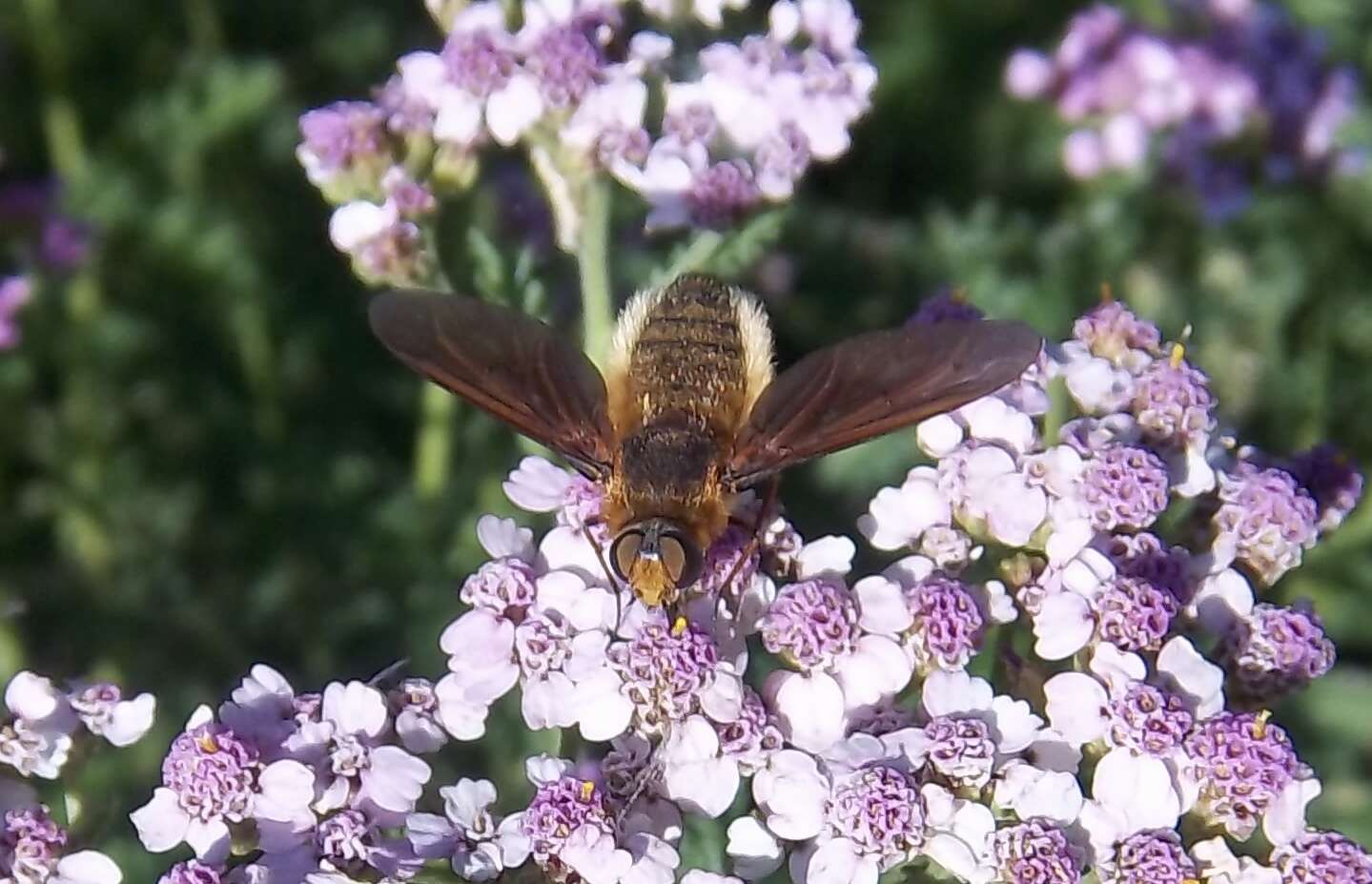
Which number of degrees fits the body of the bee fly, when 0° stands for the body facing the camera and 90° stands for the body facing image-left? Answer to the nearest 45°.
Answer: approximately 0°

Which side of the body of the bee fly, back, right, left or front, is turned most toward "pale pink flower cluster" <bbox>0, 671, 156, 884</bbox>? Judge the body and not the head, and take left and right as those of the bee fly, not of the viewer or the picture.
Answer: right

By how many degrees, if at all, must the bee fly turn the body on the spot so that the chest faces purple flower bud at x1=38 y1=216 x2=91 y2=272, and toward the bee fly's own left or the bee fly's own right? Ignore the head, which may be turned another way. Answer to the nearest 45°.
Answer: approximately 135° to the bee fly's own right
